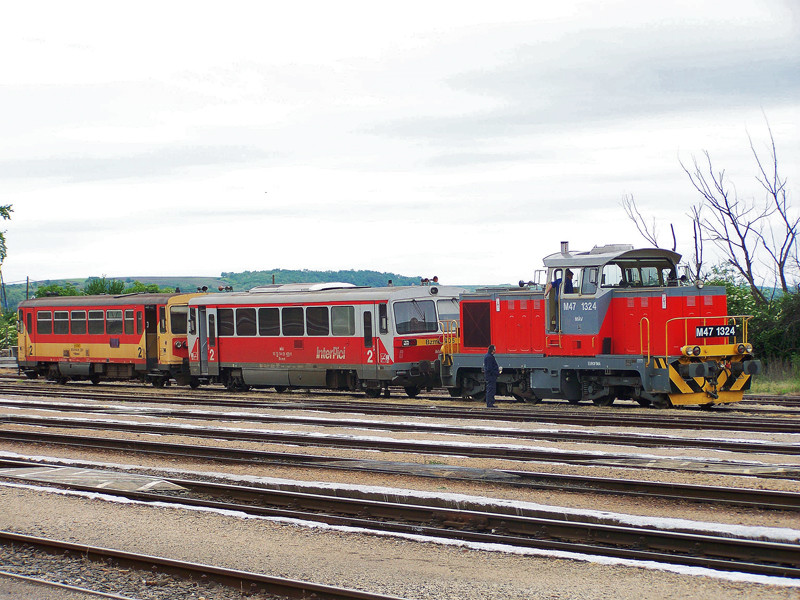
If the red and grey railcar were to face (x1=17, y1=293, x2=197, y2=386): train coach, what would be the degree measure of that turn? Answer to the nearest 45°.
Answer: approximately 180°

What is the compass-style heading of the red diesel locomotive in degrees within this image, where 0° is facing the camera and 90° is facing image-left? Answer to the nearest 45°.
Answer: approximately 315°

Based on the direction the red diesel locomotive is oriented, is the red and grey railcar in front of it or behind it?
behind

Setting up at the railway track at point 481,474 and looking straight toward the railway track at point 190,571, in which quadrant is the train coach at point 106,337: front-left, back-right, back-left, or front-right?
back-right
